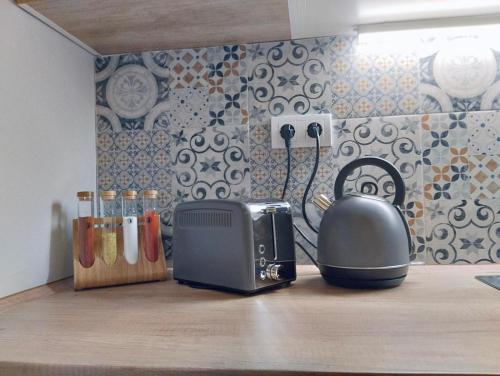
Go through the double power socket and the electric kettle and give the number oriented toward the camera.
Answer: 1

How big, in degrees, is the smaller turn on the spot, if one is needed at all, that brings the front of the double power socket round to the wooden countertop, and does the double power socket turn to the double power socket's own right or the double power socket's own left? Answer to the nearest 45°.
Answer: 0° — it already faces it

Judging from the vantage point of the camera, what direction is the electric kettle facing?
facing away from the viewer and to the left of the viewer

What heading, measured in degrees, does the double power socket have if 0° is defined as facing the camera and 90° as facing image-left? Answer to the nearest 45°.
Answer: approximately 0°

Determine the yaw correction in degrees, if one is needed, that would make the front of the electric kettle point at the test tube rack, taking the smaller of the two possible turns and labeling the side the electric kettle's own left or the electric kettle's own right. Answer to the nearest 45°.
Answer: approximately 45° to the electric kettle's own left
